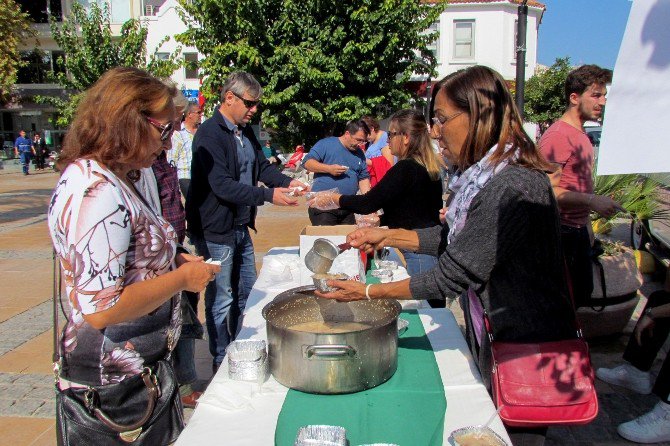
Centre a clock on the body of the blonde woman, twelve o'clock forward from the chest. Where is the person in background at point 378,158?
The person in background is roughly at 3 o'clock from the blonde woman.

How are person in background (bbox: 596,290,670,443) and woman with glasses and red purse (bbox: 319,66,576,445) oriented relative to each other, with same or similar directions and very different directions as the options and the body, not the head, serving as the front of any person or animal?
same or similar directions

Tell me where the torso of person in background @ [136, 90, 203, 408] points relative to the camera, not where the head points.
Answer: to the viewer's right

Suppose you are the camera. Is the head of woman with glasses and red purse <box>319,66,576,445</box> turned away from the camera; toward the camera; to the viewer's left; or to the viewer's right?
to the viewer's left

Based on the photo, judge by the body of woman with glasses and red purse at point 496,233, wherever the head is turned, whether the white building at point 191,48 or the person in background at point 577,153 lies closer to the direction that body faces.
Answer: the white building

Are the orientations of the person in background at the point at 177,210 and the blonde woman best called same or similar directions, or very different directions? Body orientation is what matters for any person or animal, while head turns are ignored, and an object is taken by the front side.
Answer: very different directions

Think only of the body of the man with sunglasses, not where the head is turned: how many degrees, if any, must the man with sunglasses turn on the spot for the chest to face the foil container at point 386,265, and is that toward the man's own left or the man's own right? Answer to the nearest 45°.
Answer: approximately 45° to the man's own left

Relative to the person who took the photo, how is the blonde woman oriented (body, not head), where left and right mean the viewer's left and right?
facing to the left of the viewer

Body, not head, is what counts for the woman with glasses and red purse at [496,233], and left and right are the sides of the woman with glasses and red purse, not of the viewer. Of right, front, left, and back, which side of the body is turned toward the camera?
left

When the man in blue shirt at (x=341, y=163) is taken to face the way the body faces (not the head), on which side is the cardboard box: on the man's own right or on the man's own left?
on the man's own right

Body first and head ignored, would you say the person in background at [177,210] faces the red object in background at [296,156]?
no

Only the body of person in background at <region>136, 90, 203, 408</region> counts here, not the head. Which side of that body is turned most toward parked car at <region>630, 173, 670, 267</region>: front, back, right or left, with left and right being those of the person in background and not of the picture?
front

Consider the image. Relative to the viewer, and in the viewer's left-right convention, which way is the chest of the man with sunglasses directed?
facing the viewer and to the right of the viewer
